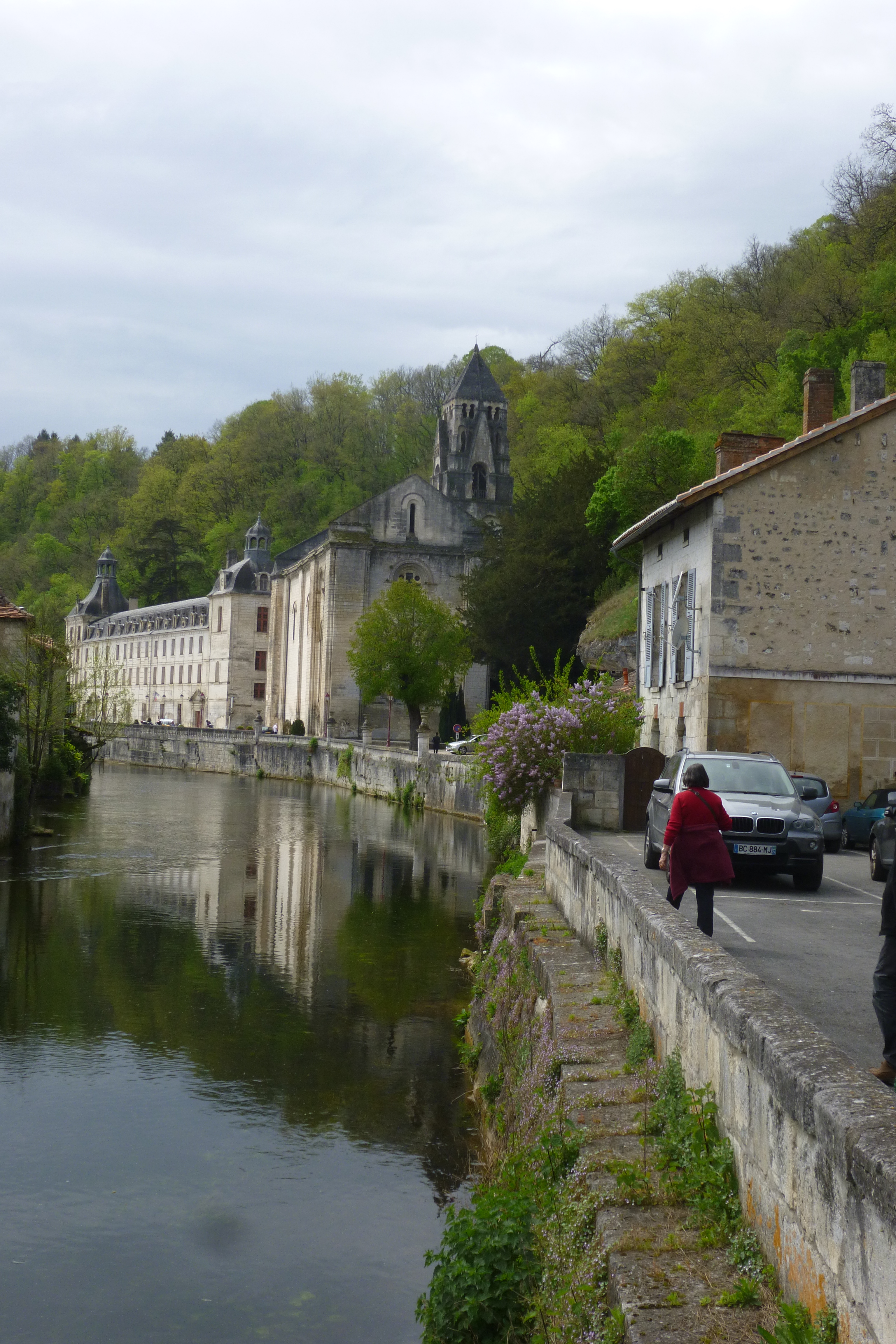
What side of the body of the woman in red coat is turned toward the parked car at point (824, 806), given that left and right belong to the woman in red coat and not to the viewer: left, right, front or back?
front

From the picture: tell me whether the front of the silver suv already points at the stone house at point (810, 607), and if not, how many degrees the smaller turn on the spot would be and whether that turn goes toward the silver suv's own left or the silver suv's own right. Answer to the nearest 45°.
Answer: approximately 135° to the silver suv's own left

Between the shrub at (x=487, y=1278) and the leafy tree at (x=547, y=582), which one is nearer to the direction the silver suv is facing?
the shrub

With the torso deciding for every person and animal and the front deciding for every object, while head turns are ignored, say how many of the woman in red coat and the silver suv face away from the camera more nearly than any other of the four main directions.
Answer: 1

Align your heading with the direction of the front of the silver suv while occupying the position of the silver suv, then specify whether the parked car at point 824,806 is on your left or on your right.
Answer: on your left

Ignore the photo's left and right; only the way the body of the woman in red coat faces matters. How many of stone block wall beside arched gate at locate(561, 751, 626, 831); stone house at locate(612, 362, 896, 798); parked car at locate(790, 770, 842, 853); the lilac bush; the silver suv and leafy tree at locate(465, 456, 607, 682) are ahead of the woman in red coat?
6

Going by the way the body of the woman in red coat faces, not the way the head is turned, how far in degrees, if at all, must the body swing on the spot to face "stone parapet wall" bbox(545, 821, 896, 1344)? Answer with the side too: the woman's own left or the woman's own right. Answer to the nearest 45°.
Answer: approximately 180°

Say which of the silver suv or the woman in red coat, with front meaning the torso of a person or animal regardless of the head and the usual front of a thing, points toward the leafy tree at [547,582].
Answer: the woman in red coat

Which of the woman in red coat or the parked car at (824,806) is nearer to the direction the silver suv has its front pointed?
the woman in red coat

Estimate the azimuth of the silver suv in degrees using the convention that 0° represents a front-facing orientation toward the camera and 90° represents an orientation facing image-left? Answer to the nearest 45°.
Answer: approximately 315°

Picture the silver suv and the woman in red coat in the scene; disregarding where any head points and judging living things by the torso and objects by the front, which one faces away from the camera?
the woman in red coat

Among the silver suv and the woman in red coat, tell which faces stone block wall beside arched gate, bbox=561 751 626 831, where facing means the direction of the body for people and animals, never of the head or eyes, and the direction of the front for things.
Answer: the woman in red coat

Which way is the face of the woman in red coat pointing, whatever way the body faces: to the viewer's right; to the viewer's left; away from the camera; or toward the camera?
away from the camera

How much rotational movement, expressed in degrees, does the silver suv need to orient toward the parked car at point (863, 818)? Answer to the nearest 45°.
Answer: approximately 135° to its left

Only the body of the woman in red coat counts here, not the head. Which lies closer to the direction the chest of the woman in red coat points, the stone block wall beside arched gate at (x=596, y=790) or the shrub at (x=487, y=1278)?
the stone block wall beside arched gate

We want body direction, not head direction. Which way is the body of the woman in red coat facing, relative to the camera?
away from the camera
